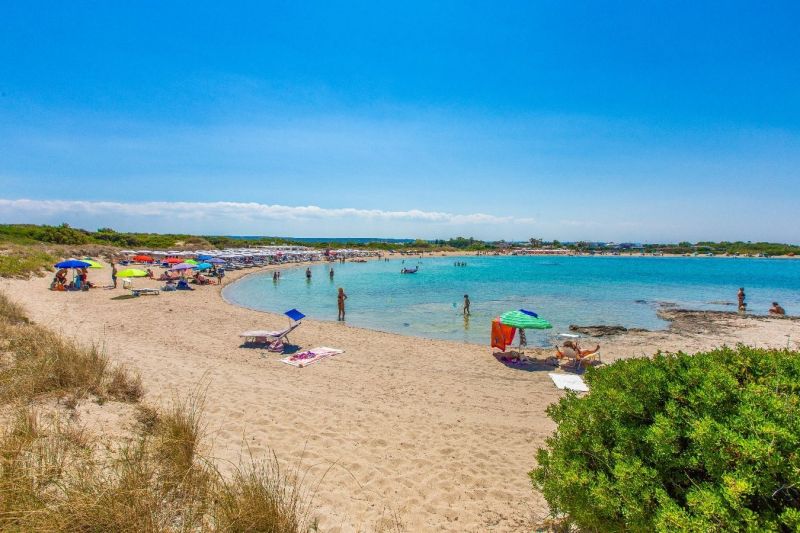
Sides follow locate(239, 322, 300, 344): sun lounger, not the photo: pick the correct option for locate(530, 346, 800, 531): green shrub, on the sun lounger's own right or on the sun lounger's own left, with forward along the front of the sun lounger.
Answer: on the sun lounger's own left

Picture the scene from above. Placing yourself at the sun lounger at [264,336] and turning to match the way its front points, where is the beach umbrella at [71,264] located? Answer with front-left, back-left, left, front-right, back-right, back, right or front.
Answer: front-right

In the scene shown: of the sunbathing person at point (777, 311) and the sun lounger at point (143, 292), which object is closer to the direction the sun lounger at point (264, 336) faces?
the sun lounger

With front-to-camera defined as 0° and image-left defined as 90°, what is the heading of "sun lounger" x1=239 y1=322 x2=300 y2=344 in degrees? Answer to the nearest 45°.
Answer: approximately 90°

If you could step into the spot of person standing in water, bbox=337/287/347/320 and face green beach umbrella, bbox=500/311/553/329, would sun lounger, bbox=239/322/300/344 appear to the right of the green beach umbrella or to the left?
right

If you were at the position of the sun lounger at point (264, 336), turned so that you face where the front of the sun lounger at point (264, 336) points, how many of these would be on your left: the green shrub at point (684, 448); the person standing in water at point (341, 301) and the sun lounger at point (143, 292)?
1

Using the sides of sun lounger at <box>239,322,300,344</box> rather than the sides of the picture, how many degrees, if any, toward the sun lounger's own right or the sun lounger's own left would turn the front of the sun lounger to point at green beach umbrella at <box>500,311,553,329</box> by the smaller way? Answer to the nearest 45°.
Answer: approximately 135° to the sun lounger's own left

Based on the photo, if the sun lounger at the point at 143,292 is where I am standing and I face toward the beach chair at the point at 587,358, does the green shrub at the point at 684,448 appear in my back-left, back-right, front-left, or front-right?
front-right

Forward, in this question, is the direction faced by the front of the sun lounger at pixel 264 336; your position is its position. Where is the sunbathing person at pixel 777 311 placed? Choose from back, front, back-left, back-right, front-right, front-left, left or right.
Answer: back

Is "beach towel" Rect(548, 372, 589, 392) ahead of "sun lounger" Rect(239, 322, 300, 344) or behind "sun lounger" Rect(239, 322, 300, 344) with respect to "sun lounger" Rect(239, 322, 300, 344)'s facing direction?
behind

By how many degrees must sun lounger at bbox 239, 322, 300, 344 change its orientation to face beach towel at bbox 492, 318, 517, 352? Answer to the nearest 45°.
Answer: approximately 180°

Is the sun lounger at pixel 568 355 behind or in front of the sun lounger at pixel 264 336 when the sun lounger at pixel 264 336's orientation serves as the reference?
behind
